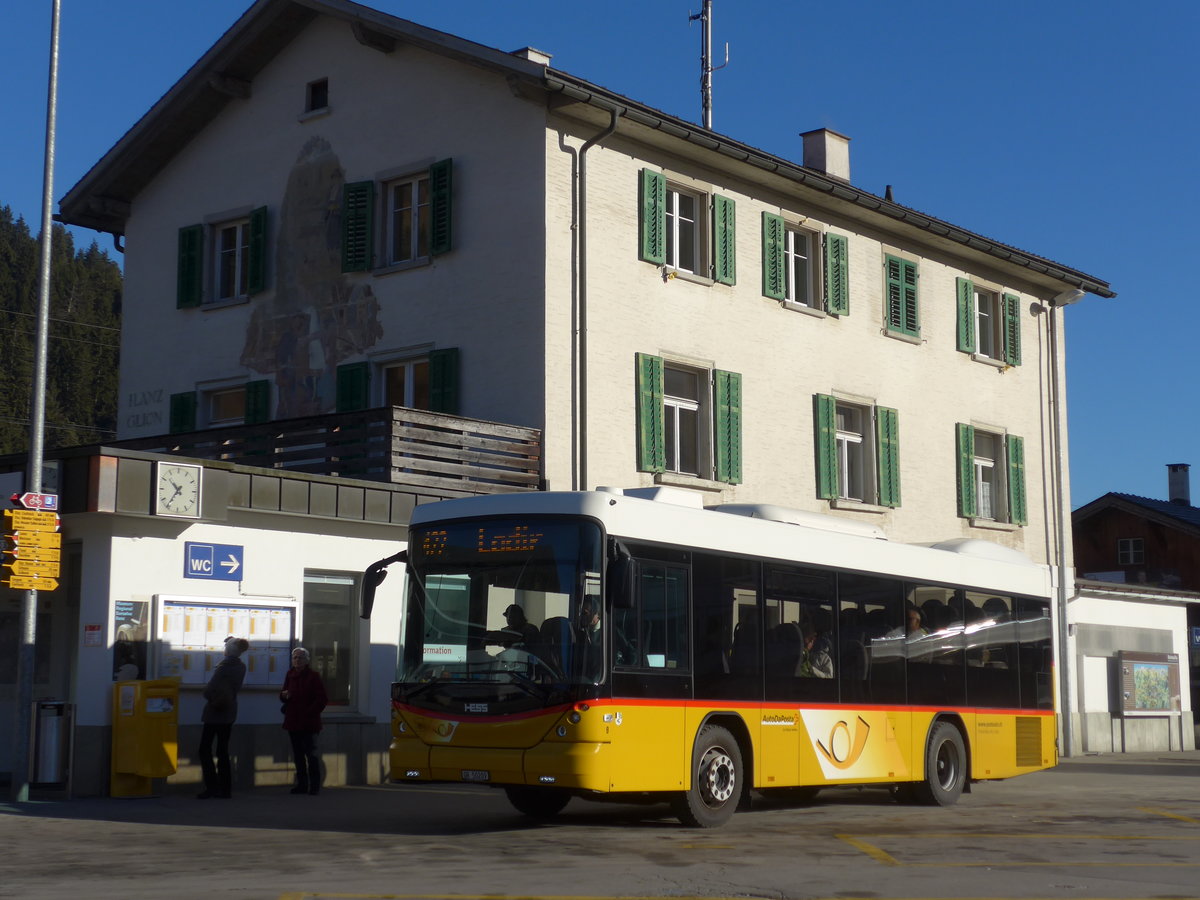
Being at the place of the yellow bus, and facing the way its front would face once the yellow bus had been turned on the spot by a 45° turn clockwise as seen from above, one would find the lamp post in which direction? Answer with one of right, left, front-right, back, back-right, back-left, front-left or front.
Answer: front

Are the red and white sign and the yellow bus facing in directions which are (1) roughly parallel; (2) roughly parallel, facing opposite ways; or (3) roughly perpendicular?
roughly perpendicular

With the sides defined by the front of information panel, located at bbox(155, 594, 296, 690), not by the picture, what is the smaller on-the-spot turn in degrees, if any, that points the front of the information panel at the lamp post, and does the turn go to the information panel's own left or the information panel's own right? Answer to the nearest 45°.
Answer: approximately 45° to the information panel's own right

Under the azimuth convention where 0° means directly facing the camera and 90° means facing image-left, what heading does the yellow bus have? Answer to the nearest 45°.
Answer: approximately 45°

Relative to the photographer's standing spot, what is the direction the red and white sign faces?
facing the viewer

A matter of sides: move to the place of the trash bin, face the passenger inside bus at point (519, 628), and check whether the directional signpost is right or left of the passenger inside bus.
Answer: right

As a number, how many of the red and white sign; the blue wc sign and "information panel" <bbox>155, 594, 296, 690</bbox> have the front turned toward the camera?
3

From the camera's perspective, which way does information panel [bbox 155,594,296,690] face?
toward the camera

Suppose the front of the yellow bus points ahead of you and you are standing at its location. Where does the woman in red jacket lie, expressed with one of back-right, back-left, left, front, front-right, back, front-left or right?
right

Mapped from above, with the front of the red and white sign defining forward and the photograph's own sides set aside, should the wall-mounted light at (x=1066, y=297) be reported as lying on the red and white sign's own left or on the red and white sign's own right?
on the red and white sign's own left

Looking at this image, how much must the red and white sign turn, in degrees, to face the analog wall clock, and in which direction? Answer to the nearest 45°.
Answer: approximately 135° to its left

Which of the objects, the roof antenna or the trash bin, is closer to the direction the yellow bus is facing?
the trash bin

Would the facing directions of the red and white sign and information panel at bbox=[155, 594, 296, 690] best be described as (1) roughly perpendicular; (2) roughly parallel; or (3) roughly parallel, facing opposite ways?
roughly parallel
